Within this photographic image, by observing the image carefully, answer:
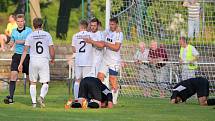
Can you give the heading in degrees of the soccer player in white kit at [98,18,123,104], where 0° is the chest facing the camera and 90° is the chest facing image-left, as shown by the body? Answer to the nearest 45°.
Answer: approximately 45°

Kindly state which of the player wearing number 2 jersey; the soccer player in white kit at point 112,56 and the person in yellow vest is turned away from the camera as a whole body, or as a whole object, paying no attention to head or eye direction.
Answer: the player wearing number 2 jersey

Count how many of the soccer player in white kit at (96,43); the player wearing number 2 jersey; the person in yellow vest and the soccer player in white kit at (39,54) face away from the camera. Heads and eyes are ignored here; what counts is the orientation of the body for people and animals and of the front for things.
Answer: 2

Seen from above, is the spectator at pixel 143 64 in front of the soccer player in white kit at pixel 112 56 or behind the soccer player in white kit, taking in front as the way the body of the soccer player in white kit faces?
behind

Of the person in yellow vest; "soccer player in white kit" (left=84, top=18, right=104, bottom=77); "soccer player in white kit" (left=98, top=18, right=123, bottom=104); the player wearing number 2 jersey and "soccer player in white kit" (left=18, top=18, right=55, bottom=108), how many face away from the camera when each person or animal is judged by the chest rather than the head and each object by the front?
2

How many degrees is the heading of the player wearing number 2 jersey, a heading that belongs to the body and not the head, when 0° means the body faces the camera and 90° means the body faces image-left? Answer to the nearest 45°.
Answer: approximately 180°

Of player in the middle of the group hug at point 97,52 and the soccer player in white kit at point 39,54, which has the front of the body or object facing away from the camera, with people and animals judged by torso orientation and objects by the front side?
the soccer player in white kit

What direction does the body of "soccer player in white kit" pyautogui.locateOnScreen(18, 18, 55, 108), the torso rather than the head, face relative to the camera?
away from the camera
